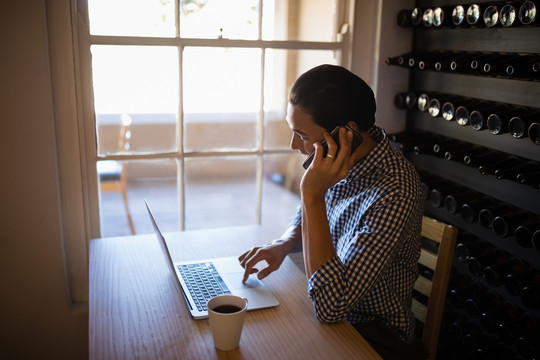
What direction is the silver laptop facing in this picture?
to the viewer's right

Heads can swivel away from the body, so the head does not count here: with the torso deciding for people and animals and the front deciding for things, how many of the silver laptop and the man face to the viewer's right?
1

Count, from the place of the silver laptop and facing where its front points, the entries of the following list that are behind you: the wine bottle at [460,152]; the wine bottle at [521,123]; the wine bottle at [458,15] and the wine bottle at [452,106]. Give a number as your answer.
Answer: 0

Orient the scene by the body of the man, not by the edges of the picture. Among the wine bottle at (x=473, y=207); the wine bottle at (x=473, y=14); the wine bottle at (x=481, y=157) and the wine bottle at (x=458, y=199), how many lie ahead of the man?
0

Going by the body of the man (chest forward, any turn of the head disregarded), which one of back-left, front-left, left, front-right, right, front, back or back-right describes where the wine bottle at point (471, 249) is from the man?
back-right

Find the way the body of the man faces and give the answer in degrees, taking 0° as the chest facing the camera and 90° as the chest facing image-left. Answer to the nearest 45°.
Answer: approximately 90°

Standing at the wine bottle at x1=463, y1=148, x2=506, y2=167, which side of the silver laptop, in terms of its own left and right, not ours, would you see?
front

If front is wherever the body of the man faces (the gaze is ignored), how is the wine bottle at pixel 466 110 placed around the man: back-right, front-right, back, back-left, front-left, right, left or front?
back-right

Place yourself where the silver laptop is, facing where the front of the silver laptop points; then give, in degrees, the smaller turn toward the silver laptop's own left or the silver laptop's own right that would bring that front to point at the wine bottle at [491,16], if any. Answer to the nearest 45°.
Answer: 0° — it already faces it

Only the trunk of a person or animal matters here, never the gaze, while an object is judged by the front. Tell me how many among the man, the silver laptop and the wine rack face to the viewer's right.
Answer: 1

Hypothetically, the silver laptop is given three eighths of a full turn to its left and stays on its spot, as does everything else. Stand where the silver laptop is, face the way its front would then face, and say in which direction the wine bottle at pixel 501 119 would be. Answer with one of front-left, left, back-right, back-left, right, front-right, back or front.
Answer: back-right

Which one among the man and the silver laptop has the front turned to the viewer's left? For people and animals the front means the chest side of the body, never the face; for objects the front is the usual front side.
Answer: the man

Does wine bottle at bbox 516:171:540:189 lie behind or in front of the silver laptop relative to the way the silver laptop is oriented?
in front

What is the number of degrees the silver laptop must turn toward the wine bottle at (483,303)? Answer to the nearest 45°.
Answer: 0° — it already faces it

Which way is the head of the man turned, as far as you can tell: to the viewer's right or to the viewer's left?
to the viewer's left

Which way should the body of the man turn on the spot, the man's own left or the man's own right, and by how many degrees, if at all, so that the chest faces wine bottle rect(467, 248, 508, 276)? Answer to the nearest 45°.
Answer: approximately 135° to the man's own right
